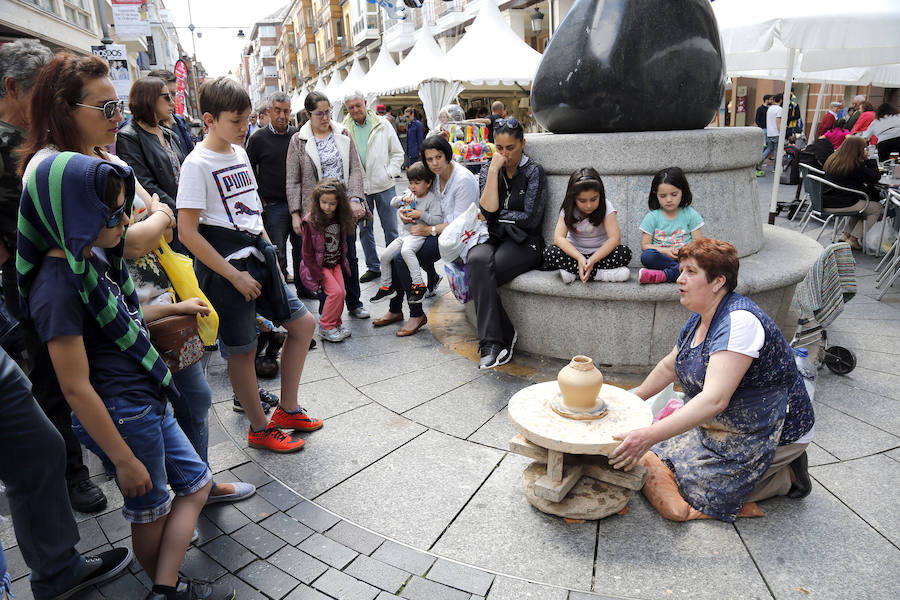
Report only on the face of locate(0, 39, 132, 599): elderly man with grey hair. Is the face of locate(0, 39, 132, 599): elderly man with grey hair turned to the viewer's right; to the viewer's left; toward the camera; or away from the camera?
to the viewer's right

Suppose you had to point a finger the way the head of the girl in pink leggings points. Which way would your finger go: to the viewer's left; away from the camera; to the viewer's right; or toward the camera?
toward the camera

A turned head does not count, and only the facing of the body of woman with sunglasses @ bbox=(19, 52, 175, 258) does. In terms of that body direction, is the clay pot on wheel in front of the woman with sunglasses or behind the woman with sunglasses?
in front

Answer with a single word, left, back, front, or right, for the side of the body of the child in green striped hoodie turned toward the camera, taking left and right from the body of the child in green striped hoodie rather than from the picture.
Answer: right

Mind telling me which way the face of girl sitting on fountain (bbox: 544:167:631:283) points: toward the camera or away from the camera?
toward the camera

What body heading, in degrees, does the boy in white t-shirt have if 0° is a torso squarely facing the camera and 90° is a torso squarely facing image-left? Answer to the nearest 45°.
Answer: approximately 315°

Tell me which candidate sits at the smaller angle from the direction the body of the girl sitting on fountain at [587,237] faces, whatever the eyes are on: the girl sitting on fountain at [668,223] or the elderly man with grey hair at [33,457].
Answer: the elderly man with grey hair

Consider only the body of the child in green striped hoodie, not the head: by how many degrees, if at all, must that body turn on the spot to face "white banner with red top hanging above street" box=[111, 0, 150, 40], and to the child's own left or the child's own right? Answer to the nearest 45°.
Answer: approximately 90° to the child's own left

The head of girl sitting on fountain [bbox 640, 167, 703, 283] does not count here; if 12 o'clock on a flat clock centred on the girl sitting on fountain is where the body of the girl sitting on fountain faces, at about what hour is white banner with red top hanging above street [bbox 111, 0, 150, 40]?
The white banner with red top hanging above street is roughly at 4 o'clock from the girl sitting on fountain.

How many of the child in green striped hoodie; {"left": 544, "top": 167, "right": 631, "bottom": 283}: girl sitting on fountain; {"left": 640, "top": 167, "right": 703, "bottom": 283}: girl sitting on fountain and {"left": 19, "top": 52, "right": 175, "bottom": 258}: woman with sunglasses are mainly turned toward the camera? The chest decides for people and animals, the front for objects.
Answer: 2

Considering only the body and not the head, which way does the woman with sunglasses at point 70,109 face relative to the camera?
to the viewer's right

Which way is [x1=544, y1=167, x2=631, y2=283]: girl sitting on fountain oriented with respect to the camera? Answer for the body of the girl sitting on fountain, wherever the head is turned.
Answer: toward the camera

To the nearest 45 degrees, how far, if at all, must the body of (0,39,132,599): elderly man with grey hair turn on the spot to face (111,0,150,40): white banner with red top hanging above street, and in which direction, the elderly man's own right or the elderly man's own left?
approximately 90° to the elderly man's own left

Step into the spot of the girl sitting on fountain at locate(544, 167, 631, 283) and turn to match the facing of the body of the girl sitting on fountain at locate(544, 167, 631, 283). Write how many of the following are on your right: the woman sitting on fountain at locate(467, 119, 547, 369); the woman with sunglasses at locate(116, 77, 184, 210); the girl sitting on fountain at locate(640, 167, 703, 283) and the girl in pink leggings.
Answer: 3

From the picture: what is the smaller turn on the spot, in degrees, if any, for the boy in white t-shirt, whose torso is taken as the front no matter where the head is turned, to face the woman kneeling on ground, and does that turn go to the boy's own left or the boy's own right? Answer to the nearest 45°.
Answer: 0° — they already face them

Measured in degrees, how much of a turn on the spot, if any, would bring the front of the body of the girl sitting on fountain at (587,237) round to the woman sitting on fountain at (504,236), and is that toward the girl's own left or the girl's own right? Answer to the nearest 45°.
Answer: approximately 90° to the girl's own right

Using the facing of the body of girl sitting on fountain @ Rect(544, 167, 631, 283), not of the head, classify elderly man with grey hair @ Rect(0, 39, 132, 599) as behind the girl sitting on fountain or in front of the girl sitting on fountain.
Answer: in front
